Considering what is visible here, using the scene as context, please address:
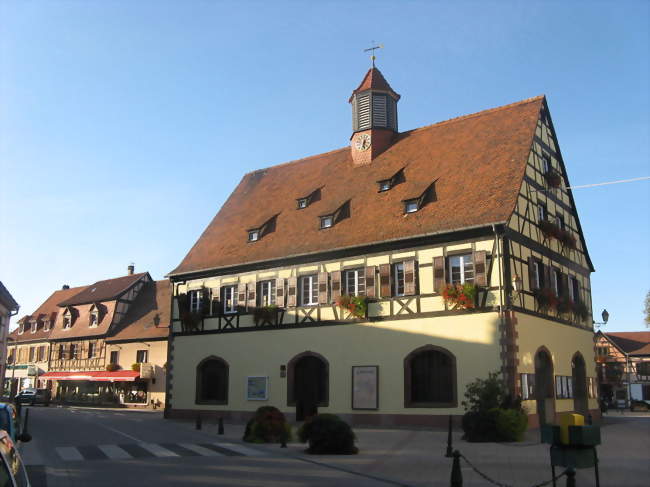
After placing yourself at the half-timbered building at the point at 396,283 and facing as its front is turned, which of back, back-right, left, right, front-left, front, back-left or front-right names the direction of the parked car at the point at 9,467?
front-left

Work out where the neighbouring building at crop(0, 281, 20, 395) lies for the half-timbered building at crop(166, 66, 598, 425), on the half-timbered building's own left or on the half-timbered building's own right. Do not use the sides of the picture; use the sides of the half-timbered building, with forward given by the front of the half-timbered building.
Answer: on the half-timbered building's own right

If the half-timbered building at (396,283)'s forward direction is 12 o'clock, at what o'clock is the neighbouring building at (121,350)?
The neighbouring building is roughly at 3 o'clock from the half-timbered building.

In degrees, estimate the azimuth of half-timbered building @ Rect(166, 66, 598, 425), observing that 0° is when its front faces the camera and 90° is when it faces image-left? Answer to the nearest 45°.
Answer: approximately 45°

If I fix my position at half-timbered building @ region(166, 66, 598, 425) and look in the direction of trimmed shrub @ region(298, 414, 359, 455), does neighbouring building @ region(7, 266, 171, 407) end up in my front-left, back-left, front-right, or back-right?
back-right
